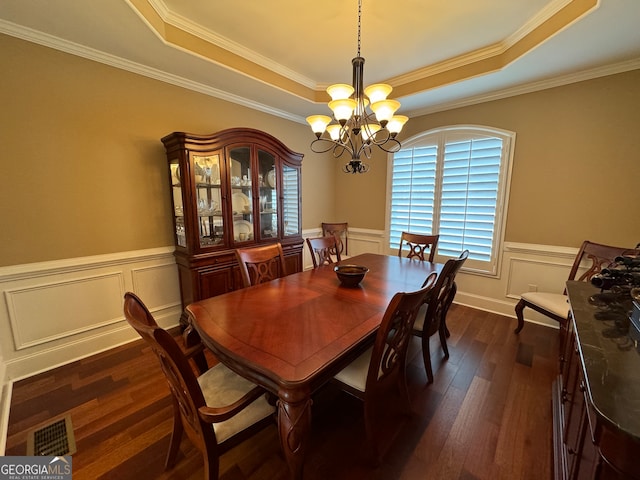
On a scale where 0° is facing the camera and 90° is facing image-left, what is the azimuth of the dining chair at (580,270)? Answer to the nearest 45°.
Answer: approximately 45°

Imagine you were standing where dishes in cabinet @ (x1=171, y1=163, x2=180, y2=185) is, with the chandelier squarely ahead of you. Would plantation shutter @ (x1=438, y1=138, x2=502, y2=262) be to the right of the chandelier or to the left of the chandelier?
left

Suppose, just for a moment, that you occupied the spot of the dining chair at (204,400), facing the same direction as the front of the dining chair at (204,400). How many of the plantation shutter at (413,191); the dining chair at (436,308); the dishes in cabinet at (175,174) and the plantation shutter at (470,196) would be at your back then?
0

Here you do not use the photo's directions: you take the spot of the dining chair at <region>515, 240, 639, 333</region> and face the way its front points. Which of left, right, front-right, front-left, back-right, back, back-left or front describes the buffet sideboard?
front-left

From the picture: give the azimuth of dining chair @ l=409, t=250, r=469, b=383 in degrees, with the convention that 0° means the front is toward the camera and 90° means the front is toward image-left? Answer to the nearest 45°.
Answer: approximately 135°

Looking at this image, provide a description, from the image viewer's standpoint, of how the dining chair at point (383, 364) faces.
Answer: facing away from the viewer and to the left of the viewer

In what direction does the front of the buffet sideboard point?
to the viewer's left

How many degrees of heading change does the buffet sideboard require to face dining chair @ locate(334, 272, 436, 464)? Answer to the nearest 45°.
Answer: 0° — it already faces it

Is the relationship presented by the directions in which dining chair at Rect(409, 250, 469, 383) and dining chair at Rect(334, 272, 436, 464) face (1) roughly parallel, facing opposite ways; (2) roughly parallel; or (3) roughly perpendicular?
roughly parallel

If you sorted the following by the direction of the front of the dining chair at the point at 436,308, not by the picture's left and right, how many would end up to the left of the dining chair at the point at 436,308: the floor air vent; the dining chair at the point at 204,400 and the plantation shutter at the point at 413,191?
2

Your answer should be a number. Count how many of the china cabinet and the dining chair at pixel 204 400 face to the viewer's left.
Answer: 0

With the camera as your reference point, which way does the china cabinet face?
facing the viewer and to the right of the viewer

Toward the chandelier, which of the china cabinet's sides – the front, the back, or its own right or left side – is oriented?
front

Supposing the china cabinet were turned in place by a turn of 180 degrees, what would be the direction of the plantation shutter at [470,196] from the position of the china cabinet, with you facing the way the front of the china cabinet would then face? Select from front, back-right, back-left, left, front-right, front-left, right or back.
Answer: back-right

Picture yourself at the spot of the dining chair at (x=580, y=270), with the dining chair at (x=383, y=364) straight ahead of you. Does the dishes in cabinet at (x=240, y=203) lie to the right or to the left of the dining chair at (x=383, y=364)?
right

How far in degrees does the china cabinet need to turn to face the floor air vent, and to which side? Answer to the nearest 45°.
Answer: approximately 90° to its right

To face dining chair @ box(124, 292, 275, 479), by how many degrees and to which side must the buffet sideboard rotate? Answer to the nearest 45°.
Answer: approximately 45° to its left

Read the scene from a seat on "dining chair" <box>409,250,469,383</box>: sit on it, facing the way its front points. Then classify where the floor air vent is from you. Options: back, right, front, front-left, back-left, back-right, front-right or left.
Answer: left

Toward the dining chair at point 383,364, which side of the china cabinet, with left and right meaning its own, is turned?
front
